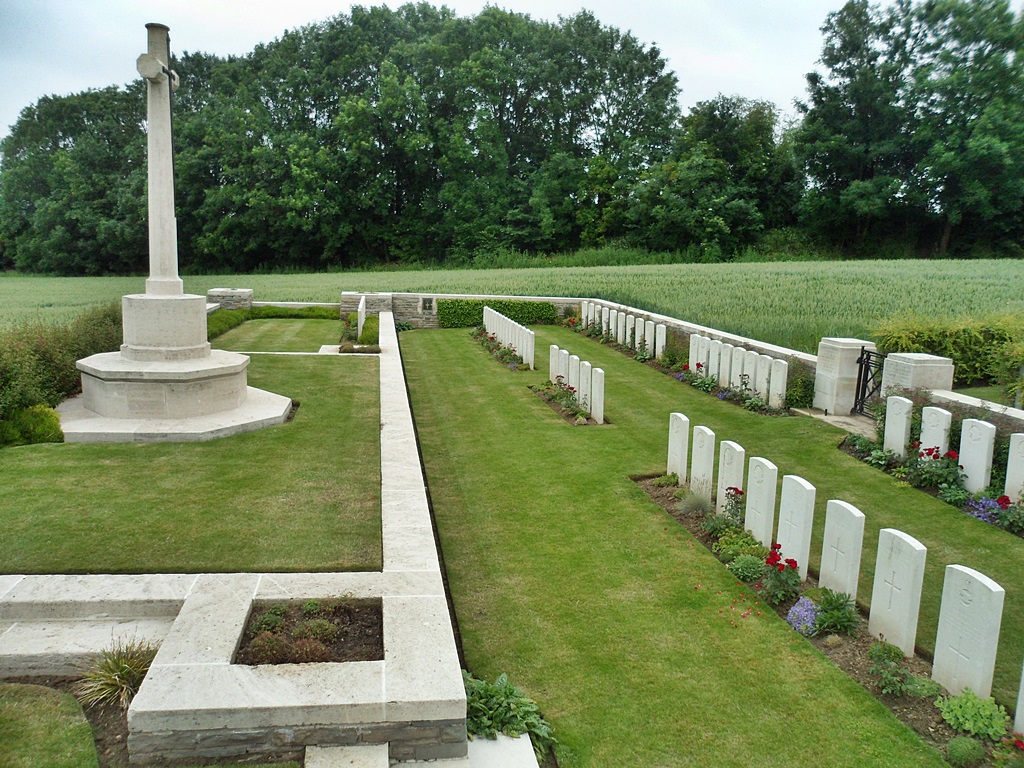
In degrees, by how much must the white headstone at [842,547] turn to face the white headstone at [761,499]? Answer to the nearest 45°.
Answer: approximately 90° to its right

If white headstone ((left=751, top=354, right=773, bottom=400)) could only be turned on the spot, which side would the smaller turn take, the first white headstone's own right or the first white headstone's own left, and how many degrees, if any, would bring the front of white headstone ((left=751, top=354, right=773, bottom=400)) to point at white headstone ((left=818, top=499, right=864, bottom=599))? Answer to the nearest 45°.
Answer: approximately 45° to the first white headstone's own left

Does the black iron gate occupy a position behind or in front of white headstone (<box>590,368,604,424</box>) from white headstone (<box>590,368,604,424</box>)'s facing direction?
behind

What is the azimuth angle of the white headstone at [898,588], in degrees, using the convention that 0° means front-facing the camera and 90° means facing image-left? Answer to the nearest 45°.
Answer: approximately 45°

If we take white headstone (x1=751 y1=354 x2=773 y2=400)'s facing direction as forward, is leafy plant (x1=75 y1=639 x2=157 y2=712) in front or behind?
in front

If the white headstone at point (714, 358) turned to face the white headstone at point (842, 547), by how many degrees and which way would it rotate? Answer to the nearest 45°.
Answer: approximately 45° to its left

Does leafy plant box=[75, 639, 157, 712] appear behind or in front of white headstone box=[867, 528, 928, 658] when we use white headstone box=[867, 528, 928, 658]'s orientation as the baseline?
in front
